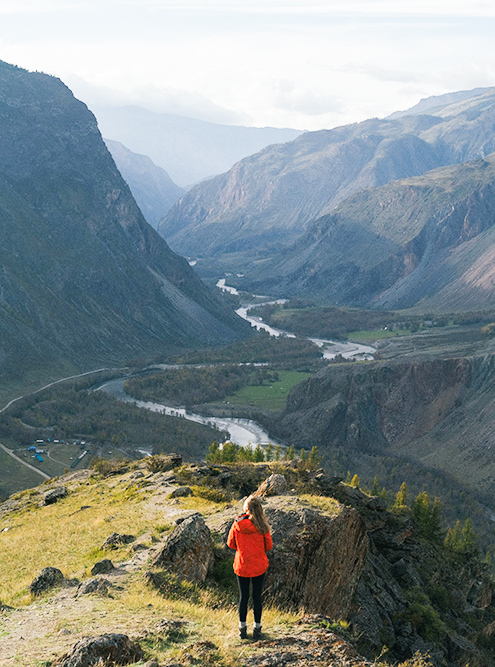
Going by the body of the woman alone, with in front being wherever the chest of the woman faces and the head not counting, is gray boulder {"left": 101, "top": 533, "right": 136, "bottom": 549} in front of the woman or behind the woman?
in front

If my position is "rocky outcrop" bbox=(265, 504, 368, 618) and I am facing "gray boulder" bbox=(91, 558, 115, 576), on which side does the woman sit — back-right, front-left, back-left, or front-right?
front-left

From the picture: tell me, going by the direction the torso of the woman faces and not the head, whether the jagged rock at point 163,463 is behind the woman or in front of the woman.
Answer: in front

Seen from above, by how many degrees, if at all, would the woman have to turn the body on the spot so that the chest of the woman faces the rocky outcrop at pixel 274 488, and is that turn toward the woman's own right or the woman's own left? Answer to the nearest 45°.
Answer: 0° — they already face it

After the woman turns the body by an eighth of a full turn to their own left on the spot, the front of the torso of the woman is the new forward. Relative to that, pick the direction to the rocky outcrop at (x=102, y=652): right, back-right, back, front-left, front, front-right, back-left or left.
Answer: left

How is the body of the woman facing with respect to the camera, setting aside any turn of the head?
away from the camera

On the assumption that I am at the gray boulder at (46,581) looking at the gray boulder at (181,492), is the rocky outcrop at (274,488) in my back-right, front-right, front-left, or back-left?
front-right

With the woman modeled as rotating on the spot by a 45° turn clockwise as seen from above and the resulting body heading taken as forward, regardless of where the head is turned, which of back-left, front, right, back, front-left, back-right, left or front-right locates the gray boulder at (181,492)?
front-left

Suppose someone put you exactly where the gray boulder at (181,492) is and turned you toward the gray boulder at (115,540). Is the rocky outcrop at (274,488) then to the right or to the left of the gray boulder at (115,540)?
left
